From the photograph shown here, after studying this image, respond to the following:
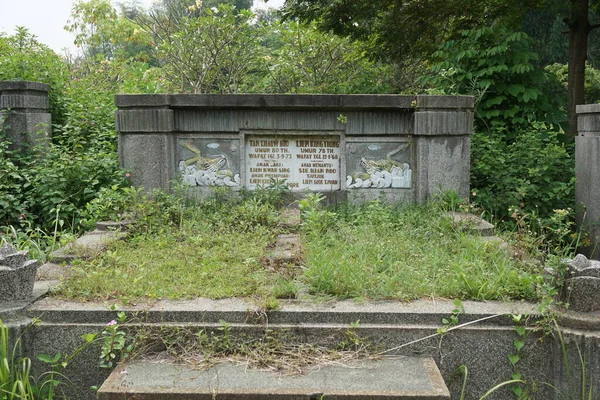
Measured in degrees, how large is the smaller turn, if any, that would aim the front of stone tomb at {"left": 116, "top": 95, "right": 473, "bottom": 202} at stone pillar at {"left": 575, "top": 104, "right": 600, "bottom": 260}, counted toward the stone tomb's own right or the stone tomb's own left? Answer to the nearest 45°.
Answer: approximately 90° to the stone tomb's own left

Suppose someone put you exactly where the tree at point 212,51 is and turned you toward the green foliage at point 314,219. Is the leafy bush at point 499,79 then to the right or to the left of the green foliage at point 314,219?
left

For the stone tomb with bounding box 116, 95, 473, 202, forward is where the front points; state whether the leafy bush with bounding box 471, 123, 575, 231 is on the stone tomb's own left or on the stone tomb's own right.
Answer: on the stone tomb's own left

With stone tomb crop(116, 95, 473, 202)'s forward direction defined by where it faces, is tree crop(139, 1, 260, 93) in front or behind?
behind

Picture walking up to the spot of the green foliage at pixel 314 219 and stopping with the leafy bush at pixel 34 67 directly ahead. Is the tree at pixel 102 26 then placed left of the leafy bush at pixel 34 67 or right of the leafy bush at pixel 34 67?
right

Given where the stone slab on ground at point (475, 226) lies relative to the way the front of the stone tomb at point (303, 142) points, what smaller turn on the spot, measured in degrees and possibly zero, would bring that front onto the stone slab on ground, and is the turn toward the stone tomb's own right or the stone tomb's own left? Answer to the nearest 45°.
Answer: approximately 45° to the stone tomb's own left

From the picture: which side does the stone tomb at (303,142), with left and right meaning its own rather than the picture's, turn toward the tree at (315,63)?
back

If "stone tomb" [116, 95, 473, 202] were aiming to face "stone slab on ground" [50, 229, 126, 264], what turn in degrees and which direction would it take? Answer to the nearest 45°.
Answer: approximately 45° to its right

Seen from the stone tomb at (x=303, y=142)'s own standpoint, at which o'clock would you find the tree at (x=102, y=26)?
The tree is roughly at 5 o'clock from the stone tomb.

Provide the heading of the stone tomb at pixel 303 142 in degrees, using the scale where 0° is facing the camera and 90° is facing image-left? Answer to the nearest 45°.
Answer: approximately 0°

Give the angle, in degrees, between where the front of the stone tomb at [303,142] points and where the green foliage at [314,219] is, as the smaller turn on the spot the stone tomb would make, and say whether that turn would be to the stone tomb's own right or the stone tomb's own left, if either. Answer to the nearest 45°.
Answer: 0° — it already faces it

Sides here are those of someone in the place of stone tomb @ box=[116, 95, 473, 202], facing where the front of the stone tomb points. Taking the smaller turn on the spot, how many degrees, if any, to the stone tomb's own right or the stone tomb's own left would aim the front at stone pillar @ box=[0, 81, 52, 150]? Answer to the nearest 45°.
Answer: approximately 90° to the stone tomb's own right
